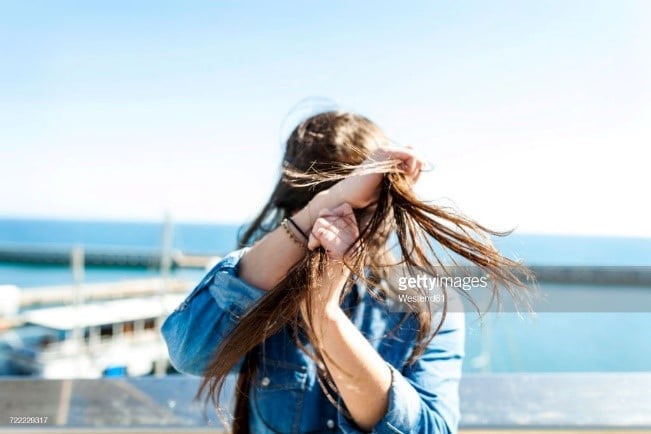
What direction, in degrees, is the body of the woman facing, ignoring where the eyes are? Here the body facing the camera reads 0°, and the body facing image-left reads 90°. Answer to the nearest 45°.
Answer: approximately 0°

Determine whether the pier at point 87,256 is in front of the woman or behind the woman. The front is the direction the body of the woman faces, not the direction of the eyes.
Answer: behind

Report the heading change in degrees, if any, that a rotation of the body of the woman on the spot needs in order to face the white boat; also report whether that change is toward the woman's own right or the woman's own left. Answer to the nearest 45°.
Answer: approximately 135° to the woman's own right
